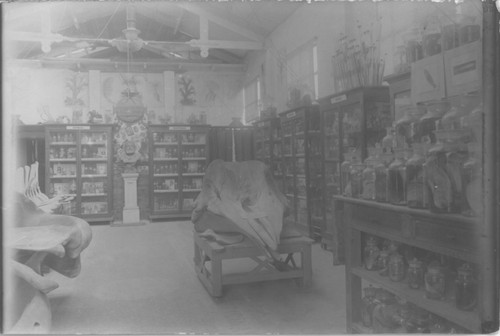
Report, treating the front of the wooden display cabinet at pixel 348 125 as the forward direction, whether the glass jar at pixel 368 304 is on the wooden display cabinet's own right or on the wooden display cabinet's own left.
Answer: on the wooden display cabinet's own left

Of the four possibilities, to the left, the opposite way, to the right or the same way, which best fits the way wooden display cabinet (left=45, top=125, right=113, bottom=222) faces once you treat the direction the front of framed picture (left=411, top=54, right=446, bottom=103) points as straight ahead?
to the left

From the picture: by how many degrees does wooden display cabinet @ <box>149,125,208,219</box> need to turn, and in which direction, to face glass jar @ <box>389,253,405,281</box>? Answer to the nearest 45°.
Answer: approximately 45° to its left

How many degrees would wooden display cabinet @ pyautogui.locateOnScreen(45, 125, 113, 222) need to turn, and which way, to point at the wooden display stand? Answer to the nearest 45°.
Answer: approximately 90° to its left

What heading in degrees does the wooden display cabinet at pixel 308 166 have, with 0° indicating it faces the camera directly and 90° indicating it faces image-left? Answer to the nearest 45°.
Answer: approximately 45°

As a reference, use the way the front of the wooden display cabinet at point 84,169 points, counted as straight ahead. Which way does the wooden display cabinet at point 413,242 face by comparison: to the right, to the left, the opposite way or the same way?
to the right

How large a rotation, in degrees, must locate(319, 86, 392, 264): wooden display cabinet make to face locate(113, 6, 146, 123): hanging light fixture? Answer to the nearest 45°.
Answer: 0° — it already faces it

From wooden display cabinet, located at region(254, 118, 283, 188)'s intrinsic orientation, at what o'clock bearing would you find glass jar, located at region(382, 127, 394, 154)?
The glass jar is roughly at 9 o'clock from the wooden display cabinet.

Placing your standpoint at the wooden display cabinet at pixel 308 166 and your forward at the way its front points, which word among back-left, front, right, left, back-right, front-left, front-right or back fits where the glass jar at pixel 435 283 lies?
front-left

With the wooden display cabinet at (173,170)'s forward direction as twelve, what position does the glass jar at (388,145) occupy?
The glass jar is roughly at 10 o'clock from the wooden display cabinet.

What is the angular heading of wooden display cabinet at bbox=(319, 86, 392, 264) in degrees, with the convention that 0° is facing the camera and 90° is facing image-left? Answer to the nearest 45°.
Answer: approximately 45°
